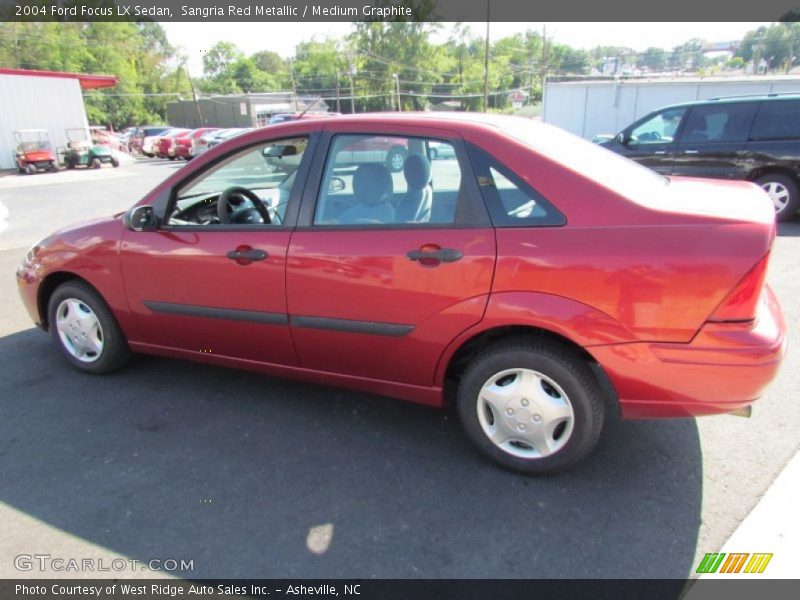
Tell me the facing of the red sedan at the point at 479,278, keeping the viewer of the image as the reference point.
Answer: facing away from the viewer and to the left of the viewer

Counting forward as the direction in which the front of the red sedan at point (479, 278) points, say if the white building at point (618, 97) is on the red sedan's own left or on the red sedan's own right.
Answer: on the red sedan's own right

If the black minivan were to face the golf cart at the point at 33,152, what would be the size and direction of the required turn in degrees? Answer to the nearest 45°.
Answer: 0° — it already faces it

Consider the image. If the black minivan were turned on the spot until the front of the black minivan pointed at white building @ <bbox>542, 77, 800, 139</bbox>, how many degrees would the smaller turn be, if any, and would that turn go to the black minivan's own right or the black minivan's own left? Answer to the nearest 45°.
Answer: approximately 90° to the black minivan's own right

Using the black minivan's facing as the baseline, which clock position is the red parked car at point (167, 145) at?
The red parked car is roughly at 1 o'clock from the black minivan.

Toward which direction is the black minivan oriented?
to the viewer's left
